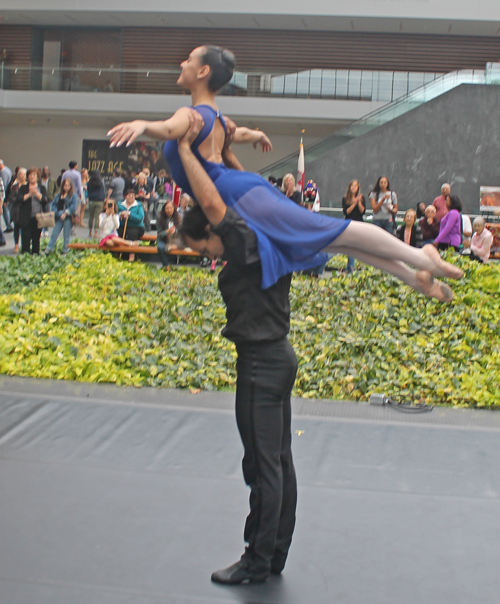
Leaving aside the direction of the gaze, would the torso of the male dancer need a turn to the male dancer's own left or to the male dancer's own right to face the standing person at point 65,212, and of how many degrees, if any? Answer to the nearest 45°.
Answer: approximately 90° to the male dancer's own right

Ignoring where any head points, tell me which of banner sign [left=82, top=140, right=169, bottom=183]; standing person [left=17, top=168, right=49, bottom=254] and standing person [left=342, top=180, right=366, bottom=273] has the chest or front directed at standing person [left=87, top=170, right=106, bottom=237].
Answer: the banner sign

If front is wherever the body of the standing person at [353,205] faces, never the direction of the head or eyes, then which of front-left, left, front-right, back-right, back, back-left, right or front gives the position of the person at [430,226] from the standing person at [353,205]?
left

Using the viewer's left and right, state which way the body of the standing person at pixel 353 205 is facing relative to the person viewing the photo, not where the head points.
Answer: facing the viewer

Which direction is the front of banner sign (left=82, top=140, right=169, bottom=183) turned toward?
toward the camera

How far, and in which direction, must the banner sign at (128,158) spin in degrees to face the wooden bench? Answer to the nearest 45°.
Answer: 0° — it already faces it

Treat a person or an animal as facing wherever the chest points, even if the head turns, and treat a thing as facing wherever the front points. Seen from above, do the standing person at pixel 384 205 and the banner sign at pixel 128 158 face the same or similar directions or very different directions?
same or similar directions

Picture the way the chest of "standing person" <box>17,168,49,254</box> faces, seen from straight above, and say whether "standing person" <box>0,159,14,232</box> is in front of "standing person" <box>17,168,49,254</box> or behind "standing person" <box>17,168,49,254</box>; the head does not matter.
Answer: behind

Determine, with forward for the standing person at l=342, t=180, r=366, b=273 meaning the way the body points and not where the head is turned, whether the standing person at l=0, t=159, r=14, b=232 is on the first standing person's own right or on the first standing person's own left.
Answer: on the first standing person's own right

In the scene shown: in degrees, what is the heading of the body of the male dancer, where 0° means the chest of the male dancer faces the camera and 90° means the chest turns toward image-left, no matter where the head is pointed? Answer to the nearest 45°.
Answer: approximately 90°

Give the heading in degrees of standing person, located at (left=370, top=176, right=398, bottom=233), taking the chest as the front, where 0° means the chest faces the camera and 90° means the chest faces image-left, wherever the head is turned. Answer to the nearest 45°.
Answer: approximately 0°
